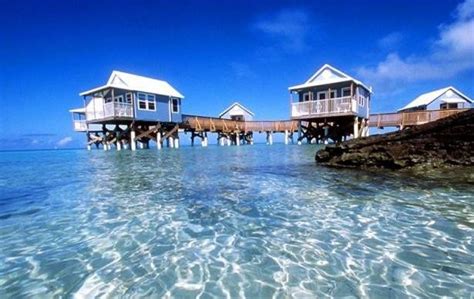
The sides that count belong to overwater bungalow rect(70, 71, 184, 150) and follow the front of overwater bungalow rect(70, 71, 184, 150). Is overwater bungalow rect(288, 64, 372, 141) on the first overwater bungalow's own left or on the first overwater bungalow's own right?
on the first overwater bungalow's own left

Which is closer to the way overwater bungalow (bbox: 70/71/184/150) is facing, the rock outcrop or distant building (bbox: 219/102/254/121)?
the rock outcrop

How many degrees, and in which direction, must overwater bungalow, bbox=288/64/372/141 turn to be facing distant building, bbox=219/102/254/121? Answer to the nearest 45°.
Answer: approximately 135° to its right

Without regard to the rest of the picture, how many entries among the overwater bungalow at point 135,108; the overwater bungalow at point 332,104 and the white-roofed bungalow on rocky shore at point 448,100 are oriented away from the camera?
0

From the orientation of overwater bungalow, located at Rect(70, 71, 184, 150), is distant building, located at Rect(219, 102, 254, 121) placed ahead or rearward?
rearward

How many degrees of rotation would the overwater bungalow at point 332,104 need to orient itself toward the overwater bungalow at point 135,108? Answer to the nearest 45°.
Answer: approximately 90° to its right

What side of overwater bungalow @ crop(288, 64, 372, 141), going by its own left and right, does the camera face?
front

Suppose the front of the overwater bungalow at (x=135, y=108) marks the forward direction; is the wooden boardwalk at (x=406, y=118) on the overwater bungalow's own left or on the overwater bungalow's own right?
on the overwater bungalow's own left

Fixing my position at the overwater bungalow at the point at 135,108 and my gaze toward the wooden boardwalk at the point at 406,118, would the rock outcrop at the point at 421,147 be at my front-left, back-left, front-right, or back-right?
front-right

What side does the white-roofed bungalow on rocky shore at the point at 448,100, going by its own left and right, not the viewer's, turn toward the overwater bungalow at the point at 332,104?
right

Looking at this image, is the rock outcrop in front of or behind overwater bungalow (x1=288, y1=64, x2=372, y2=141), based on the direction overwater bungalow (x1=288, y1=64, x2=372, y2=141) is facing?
in front

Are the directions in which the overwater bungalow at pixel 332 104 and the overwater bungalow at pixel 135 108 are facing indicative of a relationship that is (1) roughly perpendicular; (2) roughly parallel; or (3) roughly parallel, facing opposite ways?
roughly parallel

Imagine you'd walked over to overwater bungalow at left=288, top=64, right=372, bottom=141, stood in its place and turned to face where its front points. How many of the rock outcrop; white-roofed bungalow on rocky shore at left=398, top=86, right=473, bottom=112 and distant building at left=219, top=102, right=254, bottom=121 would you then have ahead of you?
1

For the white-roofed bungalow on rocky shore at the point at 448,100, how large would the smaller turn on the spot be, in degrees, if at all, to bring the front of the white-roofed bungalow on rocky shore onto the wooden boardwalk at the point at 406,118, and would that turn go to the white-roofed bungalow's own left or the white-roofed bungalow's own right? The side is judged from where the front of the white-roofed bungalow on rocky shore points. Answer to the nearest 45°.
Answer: approximately 45° to the white-roofed bungalow's own right
